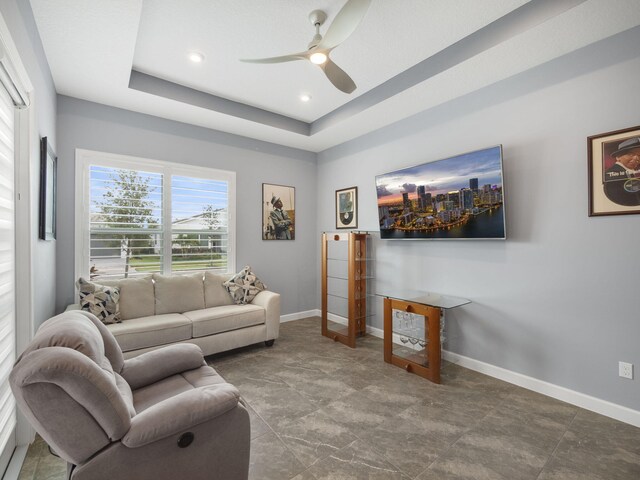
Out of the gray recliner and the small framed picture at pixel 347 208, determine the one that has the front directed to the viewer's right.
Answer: the gray recliner

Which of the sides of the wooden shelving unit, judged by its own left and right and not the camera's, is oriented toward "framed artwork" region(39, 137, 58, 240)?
front

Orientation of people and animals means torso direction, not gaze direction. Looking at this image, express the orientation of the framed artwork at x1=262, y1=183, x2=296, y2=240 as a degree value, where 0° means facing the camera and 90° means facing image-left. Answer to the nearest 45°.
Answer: approximately 315°

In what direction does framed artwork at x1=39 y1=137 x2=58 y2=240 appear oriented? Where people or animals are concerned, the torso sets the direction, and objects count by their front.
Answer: to the viewer's right

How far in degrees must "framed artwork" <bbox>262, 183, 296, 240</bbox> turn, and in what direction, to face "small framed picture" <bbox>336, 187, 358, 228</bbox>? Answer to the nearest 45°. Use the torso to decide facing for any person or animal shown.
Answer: approximately 45° to its left

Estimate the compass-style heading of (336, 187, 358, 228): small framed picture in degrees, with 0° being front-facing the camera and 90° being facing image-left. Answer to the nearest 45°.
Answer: approximately 45°

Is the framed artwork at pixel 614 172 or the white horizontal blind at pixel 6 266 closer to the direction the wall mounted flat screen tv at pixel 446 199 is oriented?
the white horizontal blind

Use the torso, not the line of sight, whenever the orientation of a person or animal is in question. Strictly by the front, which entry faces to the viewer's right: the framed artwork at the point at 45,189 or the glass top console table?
the framed artwork

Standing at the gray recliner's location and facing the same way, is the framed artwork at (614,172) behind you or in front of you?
in front

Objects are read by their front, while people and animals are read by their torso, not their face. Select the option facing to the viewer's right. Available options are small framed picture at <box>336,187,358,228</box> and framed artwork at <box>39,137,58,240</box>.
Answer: the framed artwork

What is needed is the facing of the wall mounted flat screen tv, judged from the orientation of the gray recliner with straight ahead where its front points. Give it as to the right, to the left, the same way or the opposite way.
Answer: the opposite way
